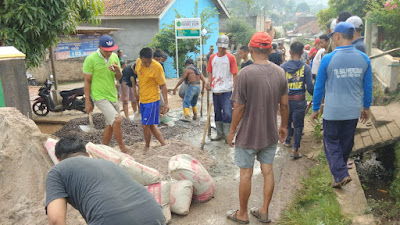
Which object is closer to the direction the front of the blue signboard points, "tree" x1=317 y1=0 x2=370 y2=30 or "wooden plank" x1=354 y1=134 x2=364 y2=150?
the wooden plank

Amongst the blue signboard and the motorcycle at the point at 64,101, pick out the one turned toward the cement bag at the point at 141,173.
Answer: the blue signboard

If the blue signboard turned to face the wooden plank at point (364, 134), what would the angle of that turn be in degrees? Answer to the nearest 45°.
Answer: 0° — it already faces it

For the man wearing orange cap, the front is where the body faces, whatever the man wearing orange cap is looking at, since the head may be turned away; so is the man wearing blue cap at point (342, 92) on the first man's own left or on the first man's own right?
on the first man's own right

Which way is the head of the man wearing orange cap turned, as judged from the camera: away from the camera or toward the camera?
away from the camera

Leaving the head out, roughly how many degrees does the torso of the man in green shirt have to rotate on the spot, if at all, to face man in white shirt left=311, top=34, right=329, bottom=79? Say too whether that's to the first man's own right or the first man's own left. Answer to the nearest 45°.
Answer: approximately 45° to the first man's own left

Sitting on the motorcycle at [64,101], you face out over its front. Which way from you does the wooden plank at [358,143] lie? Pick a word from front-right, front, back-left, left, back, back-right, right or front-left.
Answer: back-left

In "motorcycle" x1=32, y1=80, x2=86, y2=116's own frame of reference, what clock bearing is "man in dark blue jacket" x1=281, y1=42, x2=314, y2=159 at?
The man in dark blue jacket is roughly at 8 o'clock from the motorcycle.

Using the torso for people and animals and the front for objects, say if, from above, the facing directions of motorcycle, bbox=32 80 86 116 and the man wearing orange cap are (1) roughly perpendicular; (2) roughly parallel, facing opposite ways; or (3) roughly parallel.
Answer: roughly perpendicular

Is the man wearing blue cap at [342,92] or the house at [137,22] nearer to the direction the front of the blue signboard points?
the man wearing blue cap
